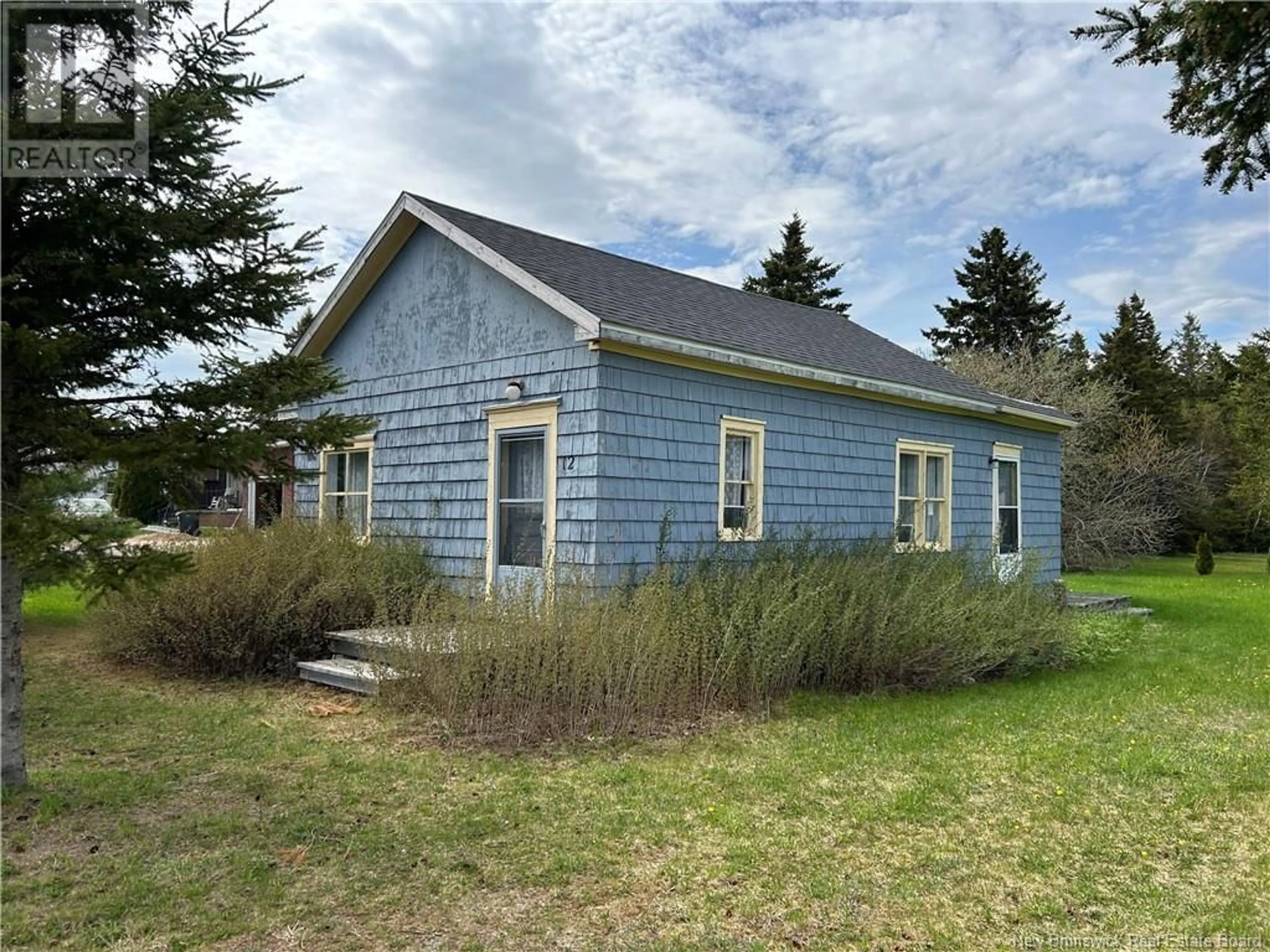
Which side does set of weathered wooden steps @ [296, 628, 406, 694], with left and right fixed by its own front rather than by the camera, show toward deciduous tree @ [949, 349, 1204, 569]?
back

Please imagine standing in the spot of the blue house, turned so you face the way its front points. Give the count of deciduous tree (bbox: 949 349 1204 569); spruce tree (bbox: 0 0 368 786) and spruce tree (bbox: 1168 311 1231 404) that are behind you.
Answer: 2

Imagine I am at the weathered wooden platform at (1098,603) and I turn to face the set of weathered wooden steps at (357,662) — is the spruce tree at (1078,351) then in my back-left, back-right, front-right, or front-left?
back-right

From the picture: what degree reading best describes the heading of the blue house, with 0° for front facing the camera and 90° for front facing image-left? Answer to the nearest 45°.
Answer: approximately 45°

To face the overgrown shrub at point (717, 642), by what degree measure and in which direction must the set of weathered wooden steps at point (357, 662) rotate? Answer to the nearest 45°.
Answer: approximately 90° to its left

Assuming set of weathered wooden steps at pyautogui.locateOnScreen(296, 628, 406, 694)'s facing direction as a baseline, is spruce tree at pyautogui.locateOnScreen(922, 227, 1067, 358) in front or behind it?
behind

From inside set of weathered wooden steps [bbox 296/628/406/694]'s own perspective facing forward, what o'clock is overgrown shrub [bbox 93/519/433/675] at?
The overgrown shrub is roughly at 3 o'clock from the set of weathered wooden steps.

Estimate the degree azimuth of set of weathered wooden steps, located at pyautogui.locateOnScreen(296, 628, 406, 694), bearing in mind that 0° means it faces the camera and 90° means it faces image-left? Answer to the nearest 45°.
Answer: approximately 45°

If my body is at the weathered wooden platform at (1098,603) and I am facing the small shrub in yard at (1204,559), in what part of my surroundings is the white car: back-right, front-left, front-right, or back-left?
back-left

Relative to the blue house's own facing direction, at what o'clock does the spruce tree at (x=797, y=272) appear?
The spruce tree is roughly at 5 o'clock from the blue house.

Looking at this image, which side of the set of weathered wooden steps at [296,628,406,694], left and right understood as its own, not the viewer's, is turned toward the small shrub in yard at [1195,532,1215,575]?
back
